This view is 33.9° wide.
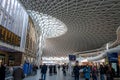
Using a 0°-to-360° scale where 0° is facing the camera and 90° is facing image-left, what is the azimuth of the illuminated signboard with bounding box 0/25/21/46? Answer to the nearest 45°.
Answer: approximately 315°

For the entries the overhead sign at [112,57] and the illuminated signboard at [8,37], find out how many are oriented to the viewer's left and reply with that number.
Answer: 0

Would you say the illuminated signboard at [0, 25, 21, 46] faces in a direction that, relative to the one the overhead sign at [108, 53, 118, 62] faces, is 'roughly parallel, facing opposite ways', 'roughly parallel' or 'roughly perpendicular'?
roughly perpendicular

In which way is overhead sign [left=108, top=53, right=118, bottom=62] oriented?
toward the camera

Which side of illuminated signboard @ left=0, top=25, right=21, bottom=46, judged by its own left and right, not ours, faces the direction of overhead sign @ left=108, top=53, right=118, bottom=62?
front

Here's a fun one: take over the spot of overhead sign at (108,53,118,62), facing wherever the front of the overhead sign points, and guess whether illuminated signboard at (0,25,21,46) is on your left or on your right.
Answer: on your right

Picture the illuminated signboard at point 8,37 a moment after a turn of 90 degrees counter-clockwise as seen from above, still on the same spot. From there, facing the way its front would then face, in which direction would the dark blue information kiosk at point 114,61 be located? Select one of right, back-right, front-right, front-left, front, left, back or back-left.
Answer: right
